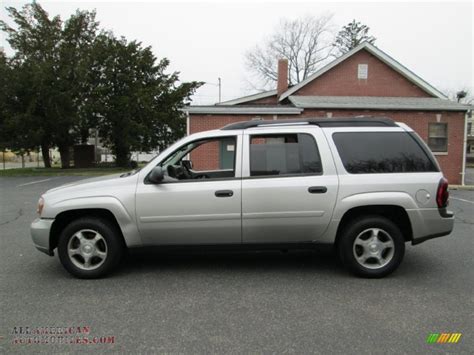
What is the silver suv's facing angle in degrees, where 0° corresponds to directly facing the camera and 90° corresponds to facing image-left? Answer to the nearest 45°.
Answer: approximately 90°
